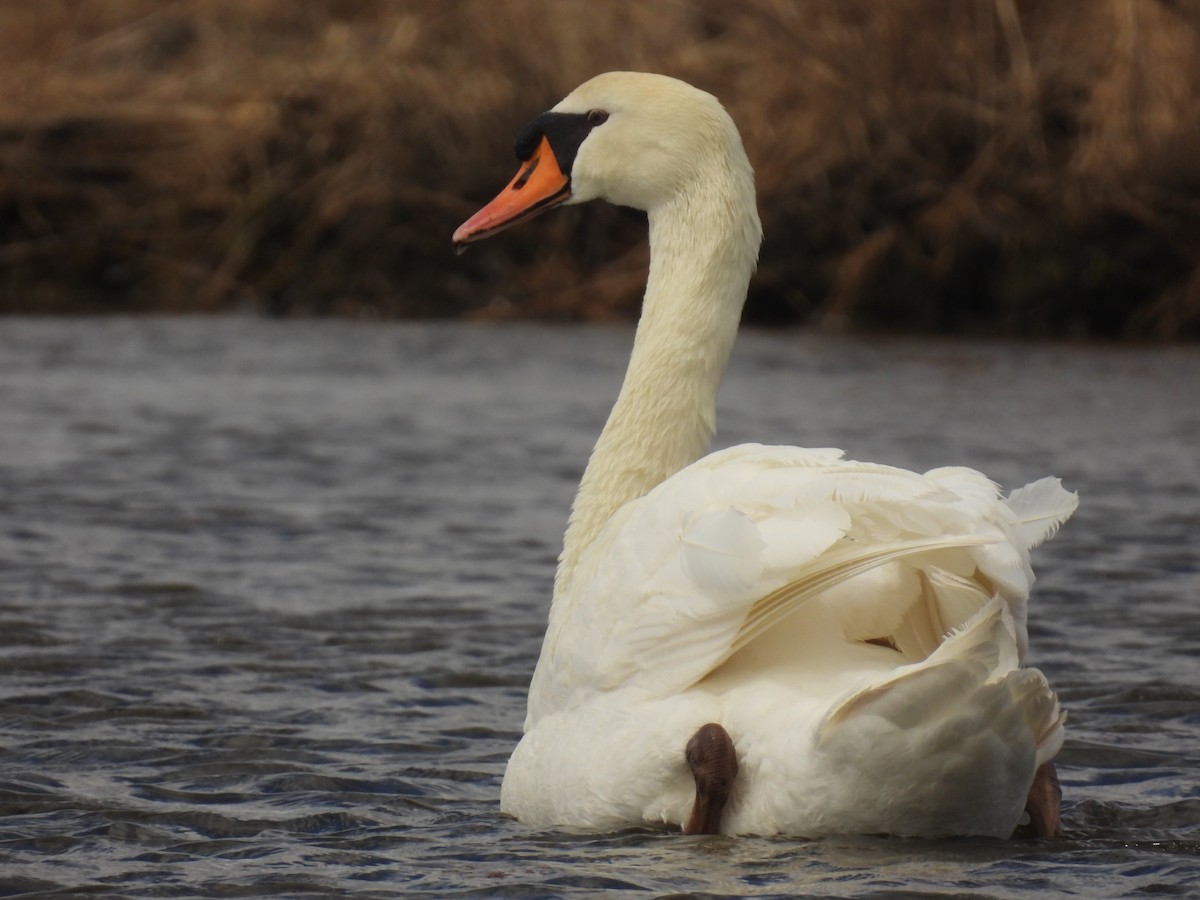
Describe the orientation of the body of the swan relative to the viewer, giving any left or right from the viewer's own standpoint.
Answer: facing away from the viewer and to the left of the viewer
